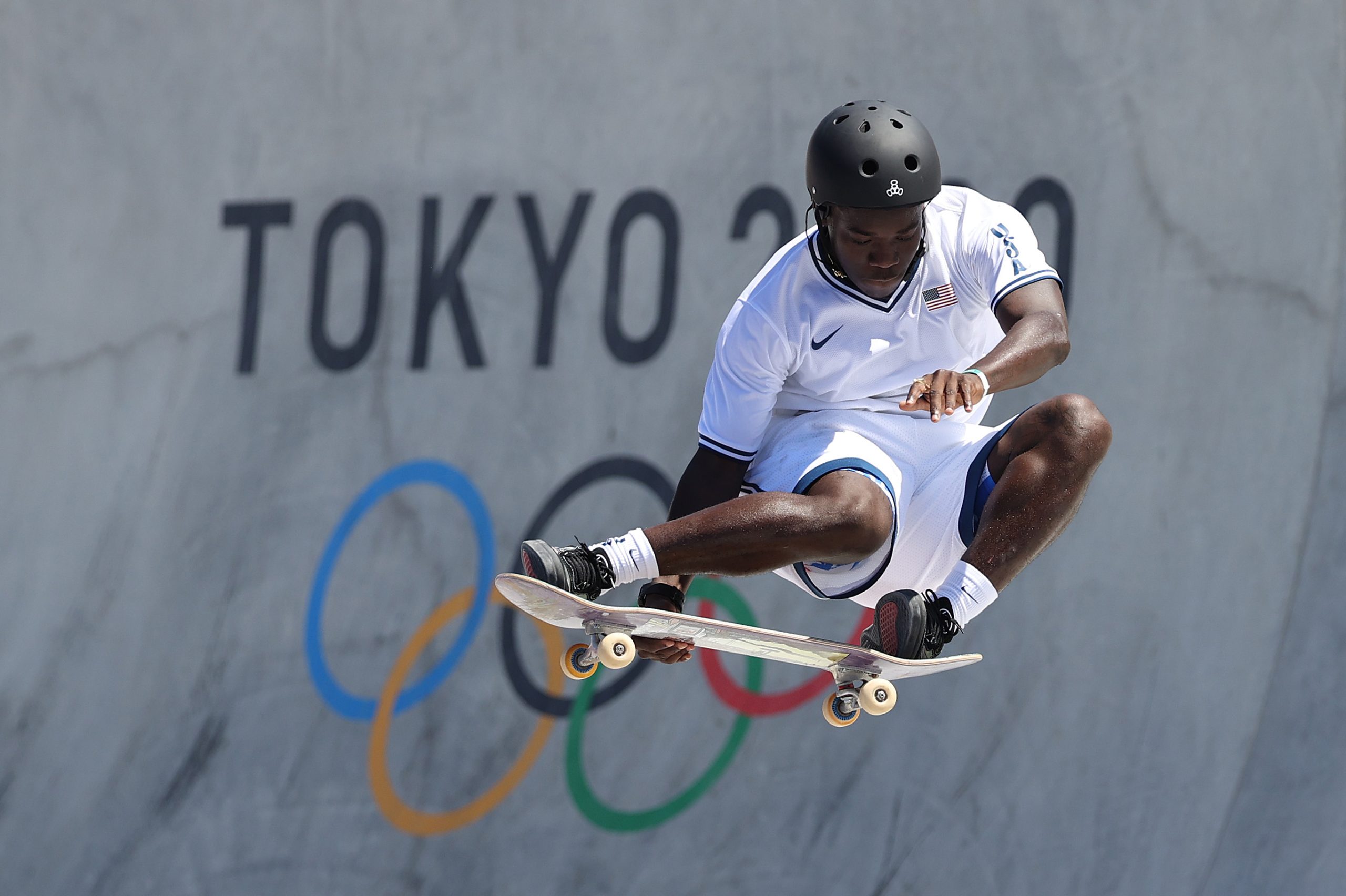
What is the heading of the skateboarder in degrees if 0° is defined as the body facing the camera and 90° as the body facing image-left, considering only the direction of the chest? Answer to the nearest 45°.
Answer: approximately 0°
